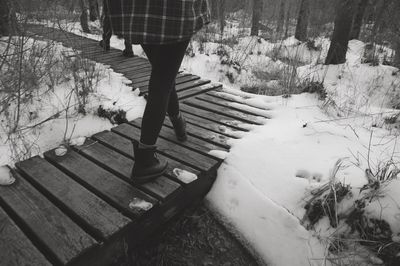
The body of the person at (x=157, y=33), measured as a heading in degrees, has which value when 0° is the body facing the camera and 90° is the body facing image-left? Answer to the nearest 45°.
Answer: approximately 225°

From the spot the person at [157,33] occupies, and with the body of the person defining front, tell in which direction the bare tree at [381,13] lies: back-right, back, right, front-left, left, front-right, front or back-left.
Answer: front
